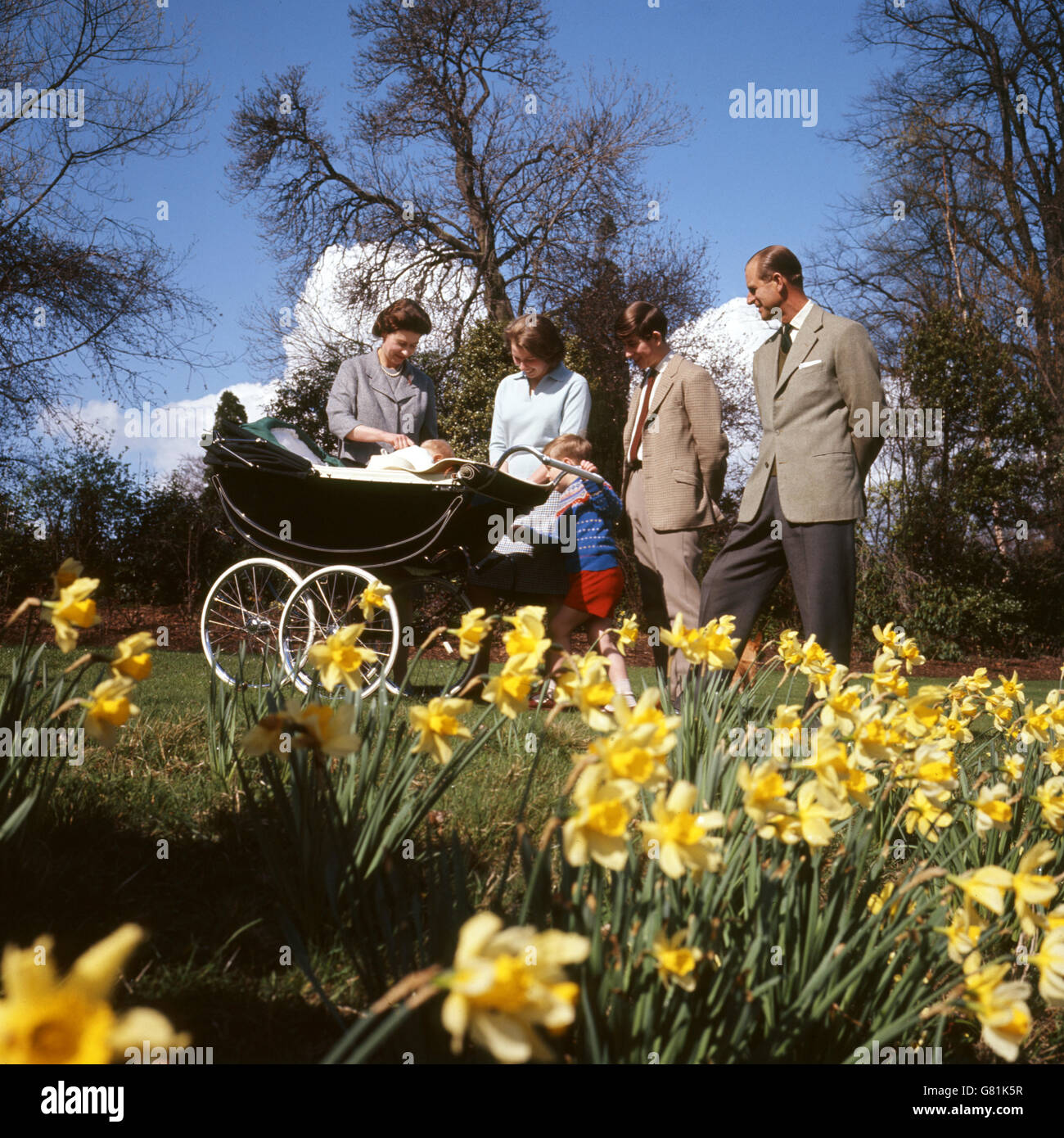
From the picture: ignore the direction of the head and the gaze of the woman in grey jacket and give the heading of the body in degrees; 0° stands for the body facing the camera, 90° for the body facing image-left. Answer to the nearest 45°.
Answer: approximately 315°

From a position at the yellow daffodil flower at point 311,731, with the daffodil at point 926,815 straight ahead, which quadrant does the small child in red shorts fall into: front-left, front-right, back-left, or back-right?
front-left

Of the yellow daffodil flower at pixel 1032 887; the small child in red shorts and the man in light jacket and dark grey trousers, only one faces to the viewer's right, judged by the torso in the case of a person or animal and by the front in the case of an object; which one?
the yellow daffodil flower

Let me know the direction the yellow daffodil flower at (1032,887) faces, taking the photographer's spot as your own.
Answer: facing to the right of the viewer

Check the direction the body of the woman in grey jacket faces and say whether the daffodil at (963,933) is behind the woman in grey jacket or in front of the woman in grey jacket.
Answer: in front

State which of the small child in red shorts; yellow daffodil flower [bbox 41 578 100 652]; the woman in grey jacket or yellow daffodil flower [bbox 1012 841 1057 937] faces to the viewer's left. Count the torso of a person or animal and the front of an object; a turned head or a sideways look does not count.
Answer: the small child in red shorts

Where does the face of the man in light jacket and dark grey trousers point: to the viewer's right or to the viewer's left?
to the viewer's left

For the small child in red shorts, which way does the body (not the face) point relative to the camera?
to the viewer's left

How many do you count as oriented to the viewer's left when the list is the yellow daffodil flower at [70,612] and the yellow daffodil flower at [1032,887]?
0
